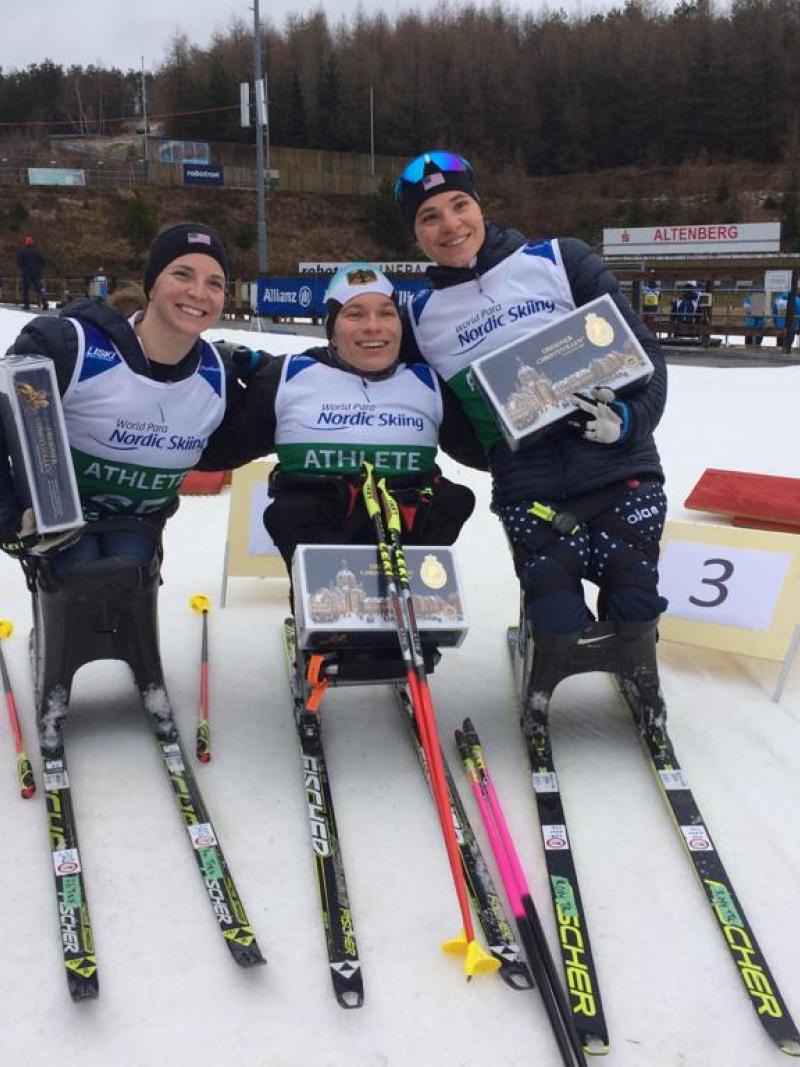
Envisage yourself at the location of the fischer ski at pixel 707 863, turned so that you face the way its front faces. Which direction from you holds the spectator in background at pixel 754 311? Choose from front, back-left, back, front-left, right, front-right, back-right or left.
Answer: back-left

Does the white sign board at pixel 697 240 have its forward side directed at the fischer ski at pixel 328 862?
yes

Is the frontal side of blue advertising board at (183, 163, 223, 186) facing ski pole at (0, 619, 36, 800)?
yes

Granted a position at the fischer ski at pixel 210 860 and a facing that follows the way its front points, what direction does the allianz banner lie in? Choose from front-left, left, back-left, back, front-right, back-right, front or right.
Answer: back
